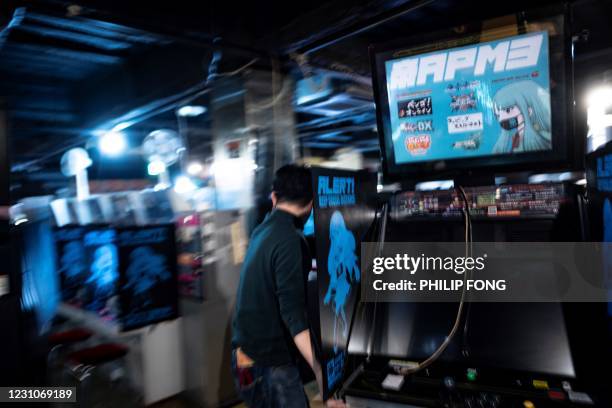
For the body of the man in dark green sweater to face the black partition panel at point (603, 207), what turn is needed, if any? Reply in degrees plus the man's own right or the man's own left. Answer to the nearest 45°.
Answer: approximately 45° to the man's own right

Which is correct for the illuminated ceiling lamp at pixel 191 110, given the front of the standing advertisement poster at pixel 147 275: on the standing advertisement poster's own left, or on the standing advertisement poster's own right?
on the standing advertisement poster's own left

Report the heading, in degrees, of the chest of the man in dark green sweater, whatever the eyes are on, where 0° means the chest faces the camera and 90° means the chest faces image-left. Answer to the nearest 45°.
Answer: approximately 225°

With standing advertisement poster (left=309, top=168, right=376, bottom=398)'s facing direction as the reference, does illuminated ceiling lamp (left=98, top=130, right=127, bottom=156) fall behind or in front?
behind

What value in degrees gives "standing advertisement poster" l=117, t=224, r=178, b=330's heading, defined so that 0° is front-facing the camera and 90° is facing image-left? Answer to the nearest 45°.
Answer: approximately 315°

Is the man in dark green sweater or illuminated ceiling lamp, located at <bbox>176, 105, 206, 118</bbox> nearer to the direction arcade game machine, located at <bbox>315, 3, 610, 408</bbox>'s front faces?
the man in dark green sweater

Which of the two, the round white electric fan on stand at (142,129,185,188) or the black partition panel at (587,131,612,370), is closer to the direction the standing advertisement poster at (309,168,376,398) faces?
the black partition panel

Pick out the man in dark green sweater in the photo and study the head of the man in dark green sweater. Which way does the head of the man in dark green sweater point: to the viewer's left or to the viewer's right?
to the viewer's right

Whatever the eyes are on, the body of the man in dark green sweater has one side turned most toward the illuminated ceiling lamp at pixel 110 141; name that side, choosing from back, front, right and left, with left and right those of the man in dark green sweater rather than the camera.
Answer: left

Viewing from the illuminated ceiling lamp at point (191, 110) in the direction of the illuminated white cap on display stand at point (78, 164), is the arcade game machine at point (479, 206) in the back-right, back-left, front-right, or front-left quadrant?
back-left

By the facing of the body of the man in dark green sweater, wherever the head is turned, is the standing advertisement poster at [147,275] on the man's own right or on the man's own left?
on the man's own left

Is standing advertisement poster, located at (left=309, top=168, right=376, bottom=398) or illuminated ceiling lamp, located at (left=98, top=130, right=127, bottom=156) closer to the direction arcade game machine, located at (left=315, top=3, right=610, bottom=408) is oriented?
the standing advertisement poster
